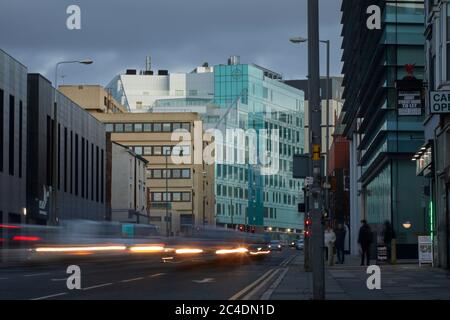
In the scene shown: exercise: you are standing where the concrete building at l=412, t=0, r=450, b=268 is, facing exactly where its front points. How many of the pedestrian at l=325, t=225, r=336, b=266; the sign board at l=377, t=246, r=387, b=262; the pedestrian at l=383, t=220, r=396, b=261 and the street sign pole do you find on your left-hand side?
1

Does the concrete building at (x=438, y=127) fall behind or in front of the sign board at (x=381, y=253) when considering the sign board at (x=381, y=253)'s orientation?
in front

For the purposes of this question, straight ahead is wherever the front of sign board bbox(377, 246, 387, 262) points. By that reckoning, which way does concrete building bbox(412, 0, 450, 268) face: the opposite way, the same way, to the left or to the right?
to the right

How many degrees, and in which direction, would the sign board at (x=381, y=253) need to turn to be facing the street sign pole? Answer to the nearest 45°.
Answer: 0° — it already faces it

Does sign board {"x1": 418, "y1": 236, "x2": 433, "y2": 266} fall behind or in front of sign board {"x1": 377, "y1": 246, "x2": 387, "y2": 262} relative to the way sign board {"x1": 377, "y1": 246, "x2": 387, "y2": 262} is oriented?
in front

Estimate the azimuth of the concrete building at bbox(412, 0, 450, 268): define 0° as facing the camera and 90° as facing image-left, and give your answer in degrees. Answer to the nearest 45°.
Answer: approximately 90°

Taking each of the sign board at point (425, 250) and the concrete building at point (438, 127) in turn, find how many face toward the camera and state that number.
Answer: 1

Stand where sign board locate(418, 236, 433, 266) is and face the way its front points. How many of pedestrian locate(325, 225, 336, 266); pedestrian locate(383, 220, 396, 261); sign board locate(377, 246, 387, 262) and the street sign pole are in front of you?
1

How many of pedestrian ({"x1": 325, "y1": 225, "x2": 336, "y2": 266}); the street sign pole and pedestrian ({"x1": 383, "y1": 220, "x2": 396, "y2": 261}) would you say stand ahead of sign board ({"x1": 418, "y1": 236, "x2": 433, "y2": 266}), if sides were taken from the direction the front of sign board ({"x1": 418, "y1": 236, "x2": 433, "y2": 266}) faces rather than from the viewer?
1

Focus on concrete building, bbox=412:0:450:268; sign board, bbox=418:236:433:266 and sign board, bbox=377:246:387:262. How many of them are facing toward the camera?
2

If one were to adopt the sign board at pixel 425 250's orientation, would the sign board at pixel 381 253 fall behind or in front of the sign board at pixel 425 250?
behind

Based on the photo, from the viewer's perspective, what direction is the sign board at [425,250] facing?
toward the camera
